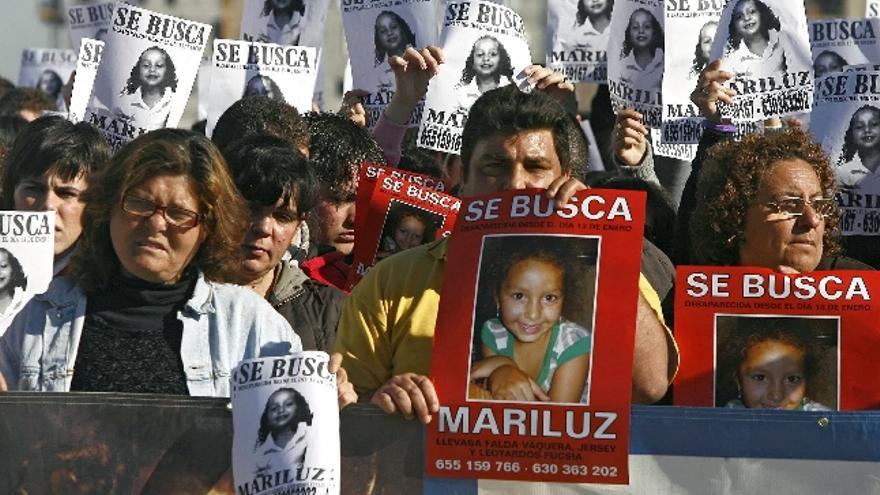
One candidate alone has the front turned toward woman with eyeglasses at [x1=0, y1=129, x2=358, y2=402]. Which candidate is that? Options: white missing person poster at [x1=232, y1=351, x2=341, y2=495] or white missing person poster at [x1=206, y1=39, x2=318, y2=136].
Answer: white missing person poster at [x1=206, y1=39, x2=318, y2=136]

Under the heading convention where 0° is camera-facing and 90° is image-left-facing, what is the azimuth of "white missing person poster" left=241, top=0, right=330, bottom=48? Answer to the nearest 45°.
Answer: approximately 0°

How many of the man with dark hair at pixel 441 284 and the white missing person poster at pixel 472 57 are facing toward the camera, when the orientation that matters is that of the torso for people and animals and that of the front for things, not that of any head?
2

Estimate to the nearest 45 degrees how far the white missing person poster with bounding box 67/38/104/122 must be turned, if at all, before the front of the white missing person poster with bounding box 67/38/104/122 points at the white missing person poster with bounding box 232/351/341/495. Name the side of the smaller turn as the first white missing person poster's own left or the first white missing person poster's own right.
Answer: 0° — it already faces it

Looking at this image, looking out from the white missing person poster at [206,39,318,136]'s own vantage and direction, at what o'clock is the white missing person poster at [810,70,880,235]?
the white missing person poster at [810,70,880,235] is roughly at 10 o'clock from the white missing person poster at [206,39,318,136].
